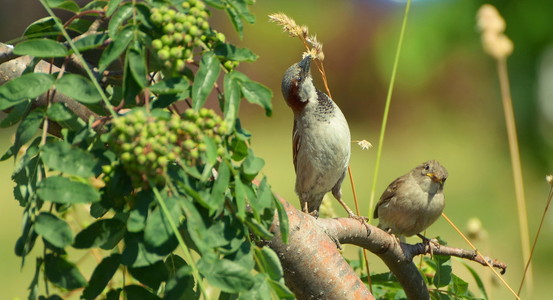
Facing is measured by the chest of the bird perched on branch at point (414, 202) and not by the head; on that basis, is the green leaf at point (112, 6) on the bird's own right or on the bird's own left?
on the bird's own right

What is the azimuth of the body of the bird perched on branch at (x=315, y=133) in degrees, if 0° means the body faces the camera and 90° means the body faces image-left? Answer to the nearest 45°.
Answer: approximately 315°

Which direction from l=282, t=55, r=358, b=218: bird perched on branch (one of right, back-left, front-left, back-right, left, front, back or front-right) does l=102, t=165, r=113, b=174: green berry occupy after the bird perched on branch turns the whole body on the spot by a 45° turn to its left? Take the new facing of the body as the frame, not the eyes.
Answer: right

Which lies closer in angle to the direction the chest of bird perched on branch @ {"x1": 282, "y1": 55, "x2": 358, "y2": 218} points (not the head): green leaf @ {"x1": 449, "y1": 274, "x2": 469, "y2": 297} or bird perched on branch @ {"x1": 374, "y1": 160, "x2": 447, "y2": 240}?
the green leaf

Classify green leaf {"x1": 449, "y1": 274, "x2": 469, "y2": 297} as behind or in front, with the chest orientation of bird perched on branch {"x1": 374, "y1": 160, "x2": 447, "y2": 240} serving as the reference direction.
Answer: in front

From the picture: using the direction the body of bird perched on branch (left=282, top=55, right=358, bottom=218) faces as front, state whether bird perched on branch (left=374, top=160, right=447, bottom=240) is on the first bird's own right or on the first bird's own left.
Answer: on the first bird's own left

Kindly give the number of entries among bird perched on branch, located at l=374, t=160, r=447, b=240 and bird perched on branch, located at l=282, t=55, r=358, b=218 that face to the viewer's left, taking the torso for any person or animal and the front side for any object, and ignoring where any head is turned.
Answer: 0
